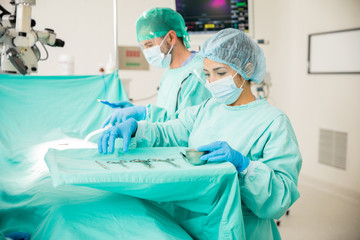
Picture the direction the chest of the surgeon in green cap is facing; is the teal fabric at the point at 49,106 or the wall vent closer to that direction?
the teal fabric

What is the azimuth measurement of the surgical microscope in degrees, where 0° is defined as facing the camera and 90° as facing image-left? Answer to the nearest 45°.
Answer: approximately 270°

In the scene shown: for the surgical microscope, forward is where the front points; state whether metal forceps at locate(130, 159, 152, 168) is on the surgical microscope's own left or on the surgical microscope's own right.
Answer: on the surgical microscope's own right

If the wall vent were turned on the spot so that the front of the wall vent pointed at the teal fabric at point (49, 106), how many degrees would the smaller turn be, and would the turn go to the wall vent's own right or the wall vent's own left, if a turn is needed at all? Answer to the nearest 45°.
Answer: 0° — it already faces it

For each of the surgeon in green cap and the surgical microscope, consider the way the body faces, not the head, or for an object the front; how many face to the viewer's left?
1

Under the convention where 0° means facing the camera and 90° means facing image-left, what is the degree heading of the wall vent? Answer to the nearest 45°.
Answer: approximately 45°

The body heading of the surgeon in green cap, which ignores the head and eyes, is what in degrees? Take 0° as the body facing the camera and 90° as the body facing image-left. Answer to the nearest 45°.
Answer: approximately 90°
